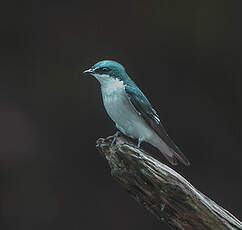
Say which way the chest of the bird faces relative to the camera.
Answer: to the viewer's left
